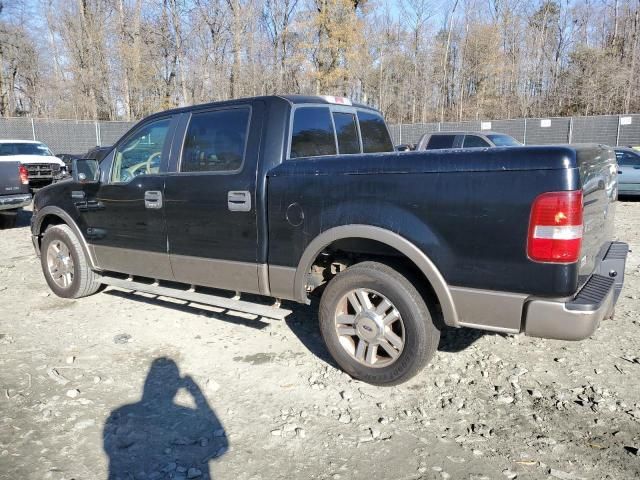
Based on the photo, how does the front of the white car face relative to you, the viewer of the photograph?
facing the viewer and to the right of the viewer

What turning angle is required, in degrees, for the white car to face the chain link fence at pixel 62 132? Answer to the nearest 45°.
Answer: approximately 135° to its left

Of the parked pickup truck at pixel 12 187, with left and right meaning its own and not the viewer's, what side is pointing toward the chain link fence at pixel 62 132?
front

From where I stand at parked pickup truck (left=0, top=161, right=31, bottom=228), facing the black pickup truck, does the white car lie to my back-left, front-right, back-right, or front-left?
back-left

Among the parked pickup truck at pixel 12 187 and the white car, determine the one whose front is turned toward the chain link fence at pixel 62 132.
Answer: the parked pickup truck

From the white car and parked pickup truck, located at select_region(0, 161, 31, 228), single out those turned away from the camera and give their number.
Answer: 1

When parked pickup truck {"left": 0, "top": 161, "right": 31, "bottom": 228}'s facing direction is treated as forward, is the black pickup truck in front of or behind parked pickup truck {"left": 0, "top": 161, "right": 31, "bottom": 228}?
behind

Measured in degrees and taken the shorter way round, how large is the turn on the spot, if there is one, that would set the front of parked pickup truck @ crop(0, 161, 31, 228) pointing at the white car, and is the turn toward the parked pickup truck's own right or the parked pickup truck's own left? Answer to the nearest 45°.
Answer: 0° — it already faces it

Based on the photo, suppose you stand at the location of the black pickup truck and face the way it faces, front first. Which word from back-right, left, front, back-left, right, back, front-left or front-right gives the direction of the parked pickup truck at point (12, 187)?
front

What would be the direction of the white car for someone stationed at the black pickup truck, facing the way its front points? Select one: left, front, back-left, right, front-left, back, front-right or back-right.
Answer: front

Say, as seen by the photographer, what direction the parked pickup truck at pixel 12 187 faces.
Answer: facing away from the viewer

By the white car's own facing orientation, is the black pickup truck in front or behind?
in front

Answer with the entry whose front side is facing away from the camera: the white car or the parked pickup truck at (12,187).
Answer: the parked pickup truck
